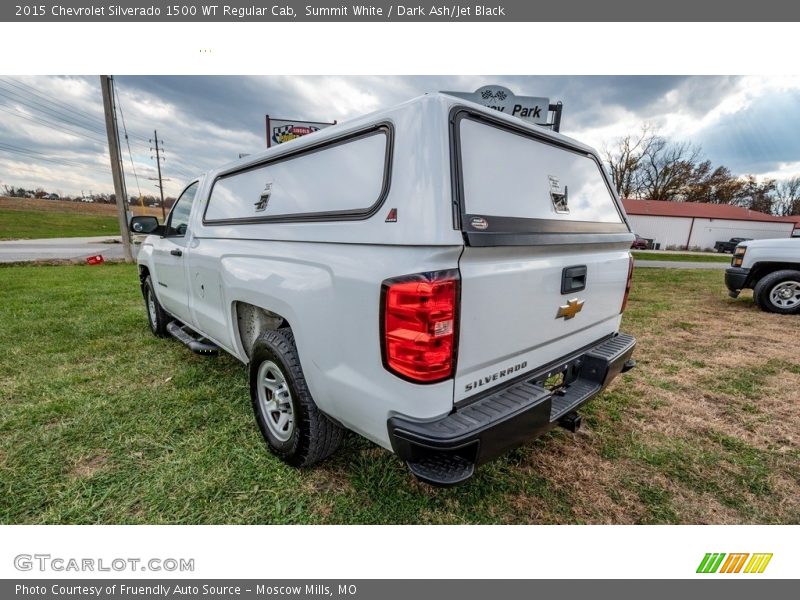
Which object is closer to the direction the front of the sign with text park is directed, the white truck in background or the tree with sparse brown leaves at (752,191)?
the white truck in background

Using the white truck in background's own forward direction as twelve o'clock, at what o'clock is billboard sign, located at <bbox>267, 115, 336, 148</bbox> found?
The billboard sign is roughly at 12 o'clock from the white truck in background.

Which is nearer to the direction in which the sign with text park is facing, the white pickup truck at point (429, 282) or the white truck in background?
the white pickup truck

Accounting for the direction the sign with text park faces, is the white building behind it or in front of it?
behind

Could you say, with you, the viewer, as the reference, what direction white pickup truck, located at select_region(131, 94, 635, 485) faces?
facing away from the viewer and to the left of the viewer

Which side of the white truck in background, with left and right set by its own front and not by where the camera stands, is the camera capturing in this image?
left

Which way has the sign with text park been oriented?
toward the camera

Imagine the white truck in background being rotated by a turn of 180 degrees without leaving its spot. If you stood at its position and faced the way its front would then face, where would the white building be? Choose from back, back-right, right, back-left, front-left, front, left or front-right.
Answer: left

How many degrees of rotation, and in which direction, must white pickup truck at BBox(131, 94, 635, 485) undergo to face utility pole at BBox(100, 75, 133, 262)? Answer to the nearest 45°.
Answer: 0° — it already faces it

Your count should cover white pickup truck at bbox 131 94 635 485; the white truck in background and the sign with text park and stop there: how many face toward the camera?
1

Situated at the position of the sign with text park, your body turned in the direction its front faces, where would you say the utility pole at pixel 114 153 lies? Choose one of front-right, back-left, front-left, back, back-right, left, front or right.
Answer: right

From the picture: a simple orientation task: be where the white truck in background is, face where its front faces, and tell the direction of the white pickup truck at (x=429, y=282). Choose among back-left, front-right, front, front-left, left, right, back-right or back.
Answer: left

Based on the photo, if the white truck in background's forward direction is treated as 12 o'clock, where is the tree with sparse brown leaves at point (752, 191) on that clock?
The tree with sparse brown leaves is roughly at 3 o'clock from the white truck in background.

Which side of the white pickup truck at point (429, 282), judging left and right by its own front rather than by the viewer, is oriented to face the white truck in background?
right

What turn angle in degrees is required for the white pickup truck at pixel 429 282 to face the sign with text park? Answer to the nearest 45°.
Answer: approximately 45° to its right

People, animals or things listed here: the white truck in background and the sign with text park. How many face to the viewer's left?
1

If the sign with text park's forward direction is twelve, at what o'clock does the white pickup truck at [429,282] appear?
The white pickup truck is roughly at 12 o'clock from the sign with text park.
